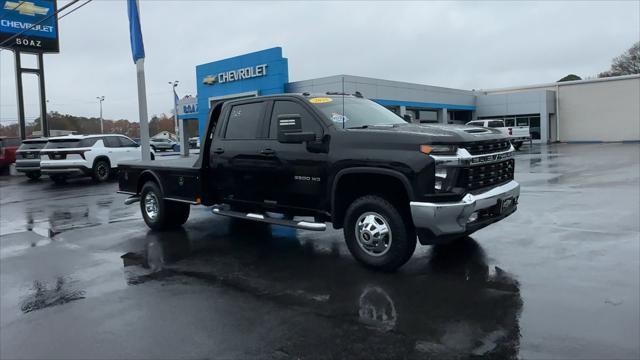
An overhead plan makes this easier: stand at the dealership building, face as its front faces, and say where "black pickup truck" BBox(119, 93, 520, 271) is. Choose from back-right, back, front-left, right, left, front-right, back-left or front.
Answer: front-left

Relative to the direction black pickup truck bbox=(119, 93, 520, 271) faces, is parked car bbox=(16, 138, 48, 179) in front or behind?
behind

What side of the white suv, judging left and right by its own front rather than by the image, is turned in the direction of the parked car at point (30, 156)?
left

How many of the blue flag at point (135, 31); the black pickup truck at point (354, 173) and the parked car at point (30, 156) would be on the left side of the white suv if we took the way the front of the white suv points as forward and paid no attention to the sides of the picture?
1

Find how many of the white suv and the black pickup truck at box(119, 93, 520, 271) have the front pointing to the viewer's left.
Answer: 0

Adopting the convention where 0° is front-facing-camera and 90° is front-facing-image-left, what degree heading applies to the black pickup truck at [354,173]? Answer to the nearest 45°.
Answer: approximately 315°

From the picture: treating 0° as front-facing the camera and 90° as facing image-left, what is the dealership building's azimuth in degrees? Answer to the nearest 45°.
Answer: approximately 45°

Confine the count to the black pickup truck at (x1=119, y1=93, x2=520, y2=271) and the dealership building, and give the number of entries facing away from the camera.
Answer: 0

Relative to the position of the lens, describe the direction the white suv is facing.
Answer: facing away from the viewer and to the right of the viewer

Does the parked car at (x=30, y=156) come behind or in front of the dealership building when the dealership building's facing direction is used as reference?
in front

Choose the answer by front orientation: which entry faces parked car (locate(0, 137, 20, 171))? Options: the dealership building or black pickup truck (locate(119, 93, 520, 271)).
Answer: the dealership building

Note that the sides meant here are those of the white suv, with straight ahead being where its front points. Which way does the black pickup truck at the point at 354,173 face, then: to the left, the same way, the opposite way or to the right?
to the right

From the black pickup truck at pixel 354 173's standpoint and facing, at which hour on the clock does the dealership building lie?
The dealership building is roughly at 8 o'clock from the black pickup truck.

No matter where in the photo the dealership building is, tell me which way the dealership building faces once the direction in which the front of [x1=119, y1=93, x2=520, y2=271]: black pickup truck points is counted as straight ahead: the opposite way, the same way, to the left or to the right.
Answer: to the right
